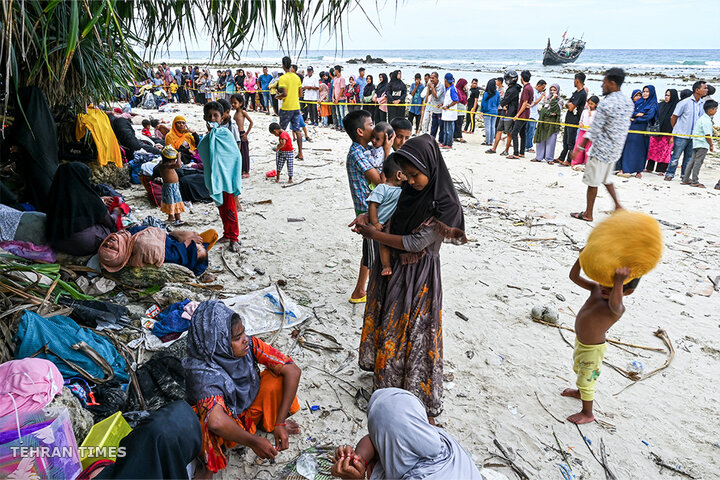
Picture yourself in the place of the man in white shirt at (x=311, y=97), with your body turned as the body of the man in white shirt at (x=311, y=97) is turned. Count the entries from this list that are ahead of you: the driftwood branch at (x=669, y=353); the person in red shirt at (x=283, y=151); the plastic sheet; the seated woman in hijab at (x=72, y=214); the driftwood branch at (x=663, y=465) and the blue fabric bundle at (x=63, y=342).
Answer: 6

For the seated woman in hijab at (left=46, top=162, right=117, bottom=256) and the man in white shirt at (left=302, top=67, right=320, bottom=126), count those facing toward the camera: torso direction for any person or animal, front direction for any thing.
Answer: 1

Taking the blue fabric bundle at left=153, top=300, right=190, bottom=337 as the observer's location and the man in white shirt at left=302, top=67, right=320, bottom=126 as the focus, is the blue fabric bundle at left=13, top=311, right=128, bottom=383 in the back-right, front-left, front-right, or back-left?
back-left

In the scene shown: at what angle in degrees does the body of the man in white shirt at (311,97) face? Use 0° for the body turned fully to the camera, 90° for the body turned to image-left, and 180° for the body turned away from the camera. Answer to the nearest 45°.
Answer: approximately 0°

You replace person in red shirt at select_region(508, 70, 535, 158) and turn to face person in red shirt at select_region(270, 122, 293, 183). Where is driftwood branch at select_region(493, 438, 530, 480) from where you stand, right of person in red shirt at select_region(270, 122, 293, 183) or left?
left

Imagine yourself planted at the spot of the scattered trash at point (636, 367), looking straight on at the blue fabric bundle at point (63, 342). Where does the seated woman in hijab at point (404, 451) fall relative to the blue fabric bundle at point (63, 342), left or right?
left

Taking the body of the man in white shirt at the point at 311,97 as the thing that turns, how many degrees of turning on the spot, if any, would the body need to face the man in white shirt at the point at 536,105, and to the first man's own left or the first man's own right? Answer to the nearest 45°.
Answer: approximately 45° to the first man's own left

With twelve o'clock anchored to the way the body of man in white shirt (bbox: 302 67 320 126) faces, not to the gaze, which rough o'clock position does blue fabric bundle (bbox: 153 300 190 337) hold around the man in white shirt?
The blue fabric bundle is roughly at 12 o'clock from the man in white shirt.

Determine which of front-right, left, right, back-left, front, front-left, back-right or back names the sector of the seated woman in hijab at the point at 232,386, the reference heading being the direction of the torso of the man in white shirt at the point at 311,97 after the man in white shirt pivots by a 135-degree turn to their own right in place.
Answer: back-left

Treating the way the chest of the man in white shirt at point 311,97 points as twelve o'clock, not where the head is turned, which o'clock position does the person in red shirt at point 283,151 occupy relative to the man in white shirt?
The person in red shirt is roughly at 12 o'clock from the man in white shirt.
